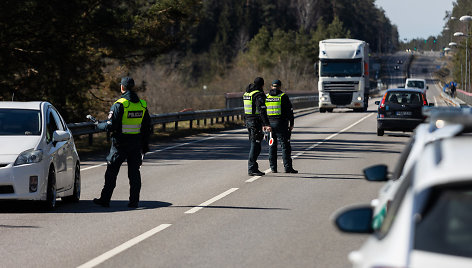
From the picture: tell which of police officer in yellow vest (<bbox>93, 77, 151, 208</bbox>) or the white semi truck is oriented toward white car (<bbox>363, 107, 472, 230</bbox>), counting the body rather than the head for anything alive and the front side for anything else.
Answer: the white semi truck

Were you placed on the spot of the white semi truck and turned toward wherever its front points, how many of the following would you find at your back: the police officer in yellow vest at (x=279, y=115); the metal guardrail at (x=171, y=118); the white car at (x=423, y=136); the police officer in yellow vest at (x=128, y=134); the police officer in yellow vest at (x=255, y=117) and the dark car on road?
0

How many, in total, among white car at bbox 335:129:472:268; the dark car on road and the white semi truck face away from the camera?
2

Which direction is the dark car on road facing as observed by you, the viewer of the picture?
facing away from the viewer

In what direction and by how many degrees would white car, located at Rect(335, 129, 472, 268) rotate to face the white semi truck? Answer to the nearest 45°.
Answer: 0° — it already faces it

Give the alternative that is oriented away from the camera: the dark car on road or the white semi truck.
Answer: the dark car on road

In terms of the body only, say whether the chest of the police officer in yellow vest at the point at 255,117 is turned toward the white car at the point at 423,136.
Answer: no

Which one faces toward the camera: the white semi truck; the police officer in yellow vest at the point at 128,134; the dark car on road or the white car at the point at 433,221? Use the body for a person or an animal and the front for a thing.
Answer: the white semi truck

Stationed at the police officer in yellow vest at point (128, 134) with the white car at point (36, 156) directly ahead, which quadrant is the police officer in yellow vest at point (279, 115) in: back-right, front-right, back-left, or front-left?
back-right

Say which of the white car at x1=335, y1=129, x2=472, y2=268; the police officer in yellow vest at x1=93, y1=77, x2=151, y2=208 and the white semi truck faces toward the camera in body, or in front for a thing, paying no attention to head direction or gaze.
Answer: the white semi truck

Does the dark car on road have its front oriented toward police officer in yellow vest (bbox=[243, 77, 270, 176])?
no

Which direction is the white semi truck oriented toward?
toward the camera

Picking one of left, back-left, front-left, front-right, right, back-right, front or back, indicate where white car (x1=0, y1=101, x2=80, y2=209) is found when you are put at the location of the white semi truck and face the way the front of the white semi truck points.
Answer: front

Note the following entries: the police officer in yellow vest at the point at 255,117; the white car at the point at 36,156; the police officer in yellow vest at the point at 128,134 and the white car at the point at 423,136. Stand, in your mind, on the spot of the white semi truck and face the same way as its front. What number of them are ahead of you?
4

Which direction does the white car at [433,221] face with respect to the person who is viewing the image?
facing away from the viewer
